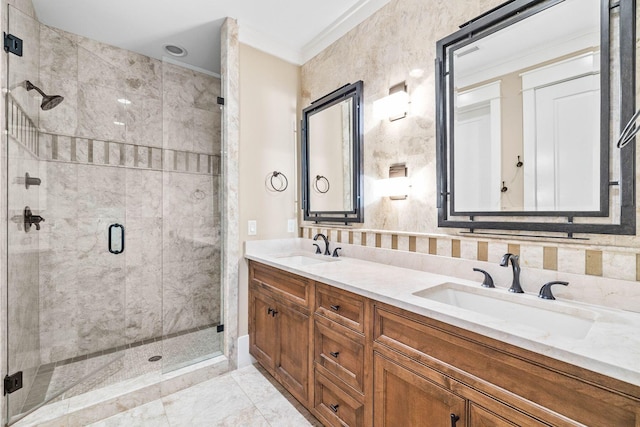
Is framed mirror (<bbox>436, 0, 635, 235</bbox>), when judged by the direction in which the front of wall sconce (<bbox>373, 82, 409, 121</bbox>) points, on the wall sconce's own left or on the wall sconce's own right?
on the wall sconce's own left

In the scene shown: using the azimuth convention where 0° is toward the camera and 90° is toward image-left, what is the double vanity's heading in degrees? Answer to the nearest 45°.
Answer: approximately 45°

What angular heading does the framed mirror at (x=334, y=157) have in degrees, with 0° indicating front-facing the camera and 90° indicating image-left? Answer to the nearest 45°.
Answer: approximately 45°

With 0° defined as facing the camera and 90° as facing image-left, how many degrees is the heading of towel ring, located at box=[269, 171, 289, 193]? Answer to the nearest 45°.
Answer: approximately 315°

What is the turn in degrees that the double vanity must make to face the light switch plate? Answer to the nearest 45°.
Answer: approximately 90° to its right

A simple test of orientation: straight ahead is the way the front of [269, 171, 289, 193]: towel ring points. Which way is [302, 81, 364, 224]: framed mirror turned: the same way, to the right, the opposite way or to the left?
to the right
